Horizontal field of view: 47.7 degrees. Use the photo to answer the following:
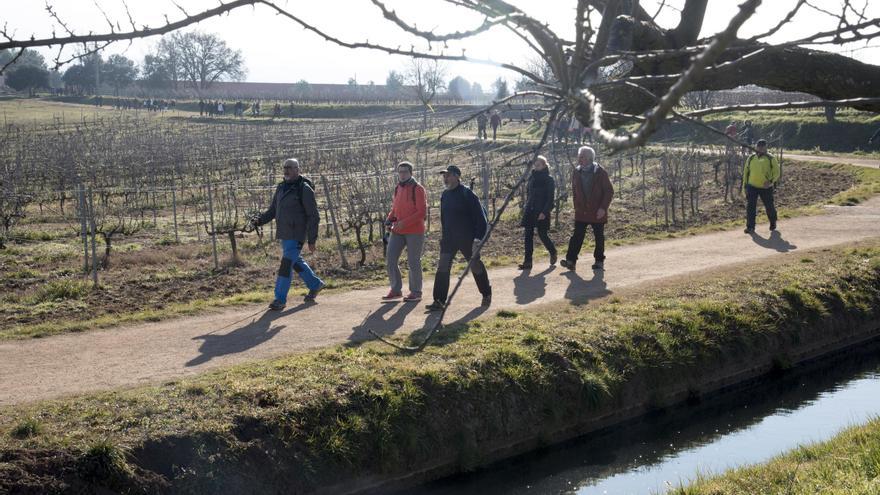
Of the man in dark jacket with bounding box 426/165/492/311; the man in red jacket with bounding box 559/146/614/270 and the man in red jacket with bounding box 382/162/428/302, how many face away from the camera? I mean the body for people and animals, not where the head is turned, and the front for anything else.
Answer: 0

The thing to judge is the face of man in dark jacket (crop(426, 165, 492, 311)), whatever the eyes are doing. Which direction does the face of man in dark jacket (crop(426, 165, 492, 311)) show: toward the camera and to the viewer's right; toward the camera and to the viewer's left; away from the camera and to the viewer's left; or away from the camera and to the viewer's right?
toward the camera and to the viewer's left

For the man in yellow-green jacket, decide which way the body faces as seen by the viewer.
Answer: toward the camera

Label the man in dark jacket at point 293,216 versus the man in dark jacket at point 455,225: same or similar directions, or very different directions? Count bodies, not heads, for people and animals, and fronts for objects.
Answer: same or similar directions

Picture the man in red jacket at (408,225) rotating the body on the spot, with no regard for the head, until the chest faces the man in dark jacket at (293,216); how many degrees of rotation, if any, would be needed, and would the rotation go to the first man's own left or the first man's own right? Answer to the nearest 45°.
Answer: approximately 45° to the first man's own right

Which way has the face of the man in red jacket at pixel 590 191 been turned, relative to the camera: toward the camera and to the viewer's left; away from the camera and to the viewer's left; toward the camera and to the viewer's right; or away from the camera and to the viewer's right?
toward the camera and to the viewer's left

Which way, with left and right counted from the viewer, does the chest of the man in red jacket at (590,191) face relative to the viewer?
facing the viewer and to the left of the viewer

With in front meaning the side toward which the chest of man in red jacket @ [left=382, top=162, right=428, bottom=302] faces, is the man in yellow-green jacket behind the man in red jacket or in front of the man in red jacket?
behind

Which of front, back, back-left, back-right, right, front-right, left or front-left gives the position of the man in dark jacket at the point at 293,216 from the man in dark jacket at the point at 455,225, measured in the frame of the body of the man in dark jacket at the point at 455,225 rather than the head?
front-right

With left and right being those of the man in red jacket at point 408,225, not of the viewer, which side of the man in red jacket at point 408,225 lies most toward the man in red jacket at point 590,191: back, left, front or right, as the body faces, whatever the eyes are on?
back

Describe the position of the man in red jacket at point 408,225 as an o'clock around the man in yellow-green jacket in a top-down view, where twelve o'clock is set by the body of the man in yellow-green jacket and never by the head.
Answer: The man in red jacket is roughly at 1 o'clock from the man in yellow-green jacket.

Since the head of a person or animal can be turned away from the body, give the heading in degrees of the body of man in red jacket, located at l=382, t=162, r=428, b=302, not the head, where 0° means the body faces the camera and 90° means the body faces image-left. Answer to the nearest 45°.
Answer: approximately 45°

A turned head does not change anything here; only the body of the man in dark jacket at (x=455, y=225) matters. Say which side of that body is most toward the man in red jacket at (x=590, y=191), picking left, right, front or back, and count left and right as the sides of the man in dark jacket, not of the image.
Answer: back

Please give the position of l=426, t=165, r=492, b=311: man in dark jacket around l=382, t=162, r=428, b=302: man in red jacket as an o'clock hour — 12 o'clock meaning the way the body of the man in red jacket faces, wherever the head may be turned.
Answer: The man in dark jacket is roughly at 9 o'clock from the man in red jacket.

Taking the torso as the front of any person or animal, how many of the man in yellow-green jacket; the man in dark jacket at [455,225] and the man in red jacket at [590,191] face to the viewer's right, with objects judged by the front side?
0

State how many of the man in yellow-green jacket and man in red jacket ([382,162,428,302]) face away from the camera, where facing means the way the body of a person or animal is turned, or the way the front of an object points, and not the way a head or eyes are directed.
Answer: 0

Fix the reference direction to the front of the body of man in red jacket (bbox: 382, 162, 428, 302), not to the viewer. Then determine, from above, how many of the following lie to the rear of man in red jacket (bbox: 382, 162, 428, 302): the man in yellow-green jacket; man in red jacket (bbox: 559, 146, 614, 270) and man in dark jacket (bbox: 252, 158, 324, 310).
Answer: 2

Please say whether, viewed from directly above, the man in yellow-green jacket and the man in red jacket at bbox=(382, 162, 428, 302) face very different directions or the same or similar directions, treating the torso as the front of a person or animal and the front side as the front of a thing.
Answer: same or similar directions
